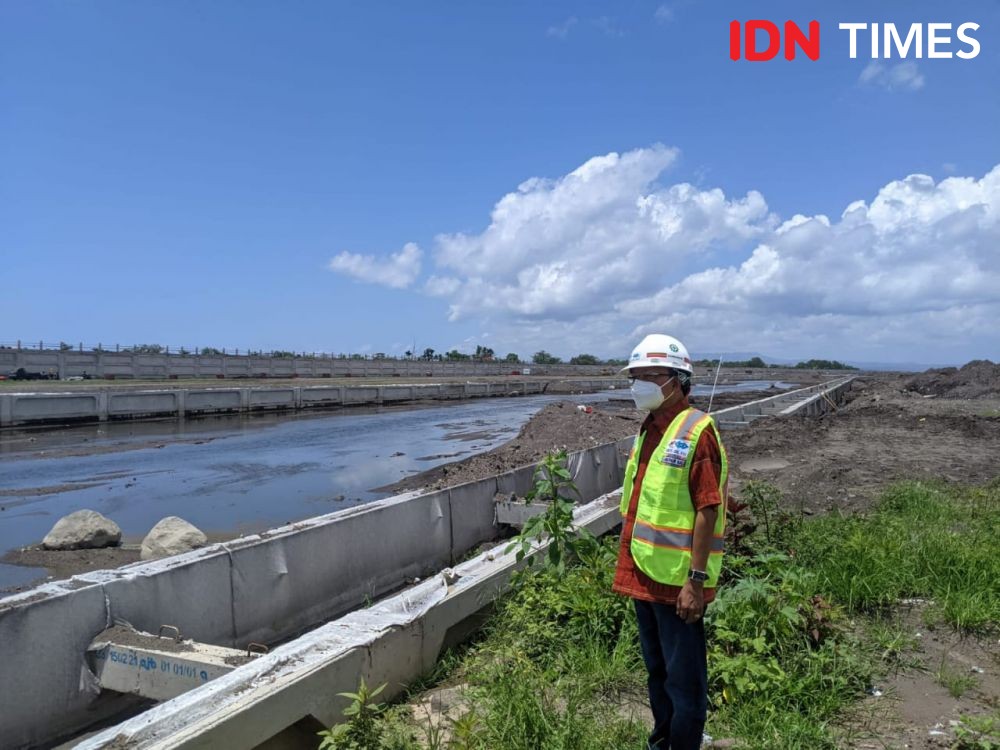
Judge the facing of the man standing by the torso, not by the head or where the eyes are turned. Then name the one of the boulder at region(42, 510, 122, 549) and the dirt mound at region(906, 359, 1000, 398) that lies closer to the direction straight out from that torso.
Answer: the boulder

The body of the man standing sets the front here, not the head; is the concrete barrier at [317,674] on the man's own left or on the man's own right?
on the man's own right

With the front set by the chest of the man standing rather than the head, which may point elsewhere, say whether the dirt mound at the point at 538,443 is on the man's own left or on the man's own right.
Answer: on the man's own right

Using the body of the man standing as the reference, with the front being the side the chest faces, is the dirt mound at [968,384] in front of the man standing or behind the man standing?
behind

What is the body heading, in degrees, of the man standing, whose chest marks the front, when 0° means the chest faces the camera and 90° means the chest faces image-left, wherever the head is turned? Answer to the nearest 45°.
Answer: approximately 45°

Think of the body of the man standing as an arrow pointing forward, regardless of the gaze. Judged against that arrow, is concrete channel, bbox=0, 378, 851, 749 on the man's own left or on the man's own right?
on the man's own right

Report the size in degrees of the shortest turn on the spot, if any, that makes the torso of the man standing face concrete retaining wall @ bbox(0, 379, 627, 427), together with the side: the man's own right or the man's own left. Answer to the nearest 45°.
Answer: approximately 90° to the man's own right

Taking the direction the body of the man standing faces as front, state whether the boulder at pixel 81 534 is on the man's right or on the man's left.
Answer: on the man's right

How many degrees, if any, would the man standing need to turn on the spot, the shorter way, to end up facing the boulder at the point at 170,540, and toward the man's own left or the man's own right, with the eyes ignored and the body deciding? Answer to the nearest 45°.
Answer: approximately 90° to the man's own right
